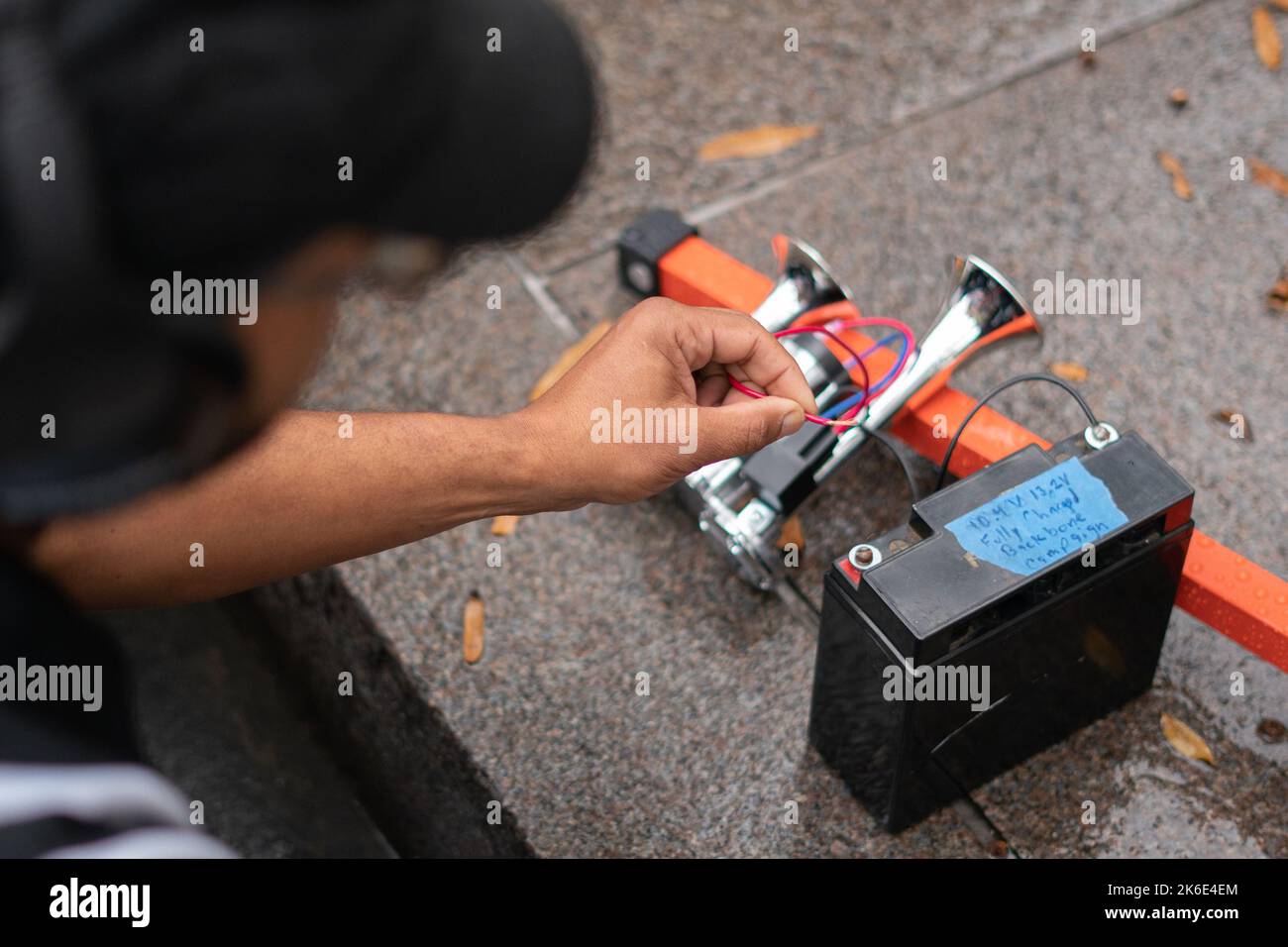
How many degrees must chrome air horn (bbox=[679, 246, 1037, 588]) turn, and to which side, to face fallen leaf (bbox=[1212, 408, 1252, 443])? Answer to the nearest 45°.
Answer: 0° — it already faces it

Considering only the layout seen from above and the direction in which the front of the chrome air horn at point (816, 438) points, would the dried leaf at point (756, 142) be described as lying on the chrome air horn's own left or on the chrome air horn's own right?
on the chrome air horn's own left

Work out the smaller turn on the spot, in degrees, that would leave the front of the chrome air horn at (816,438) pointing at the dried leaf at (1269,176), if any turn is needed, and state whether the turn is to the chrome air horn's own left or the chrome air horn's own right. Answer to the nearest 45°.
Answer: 0° — it already faces it

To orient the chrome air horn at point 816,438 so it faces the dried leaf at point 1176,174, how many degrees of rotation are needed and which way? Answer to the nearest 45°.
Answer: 0° — it already faces it

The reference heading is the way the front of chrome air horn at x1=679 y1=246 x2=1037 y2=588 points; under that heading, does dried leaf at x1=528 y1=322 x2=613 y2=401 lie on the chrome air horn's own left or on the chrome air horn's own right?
on the chrome air horn's own left

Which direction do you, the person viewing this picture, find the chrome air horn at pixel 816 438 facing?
facing away from the viewer and to the right of the viewer
